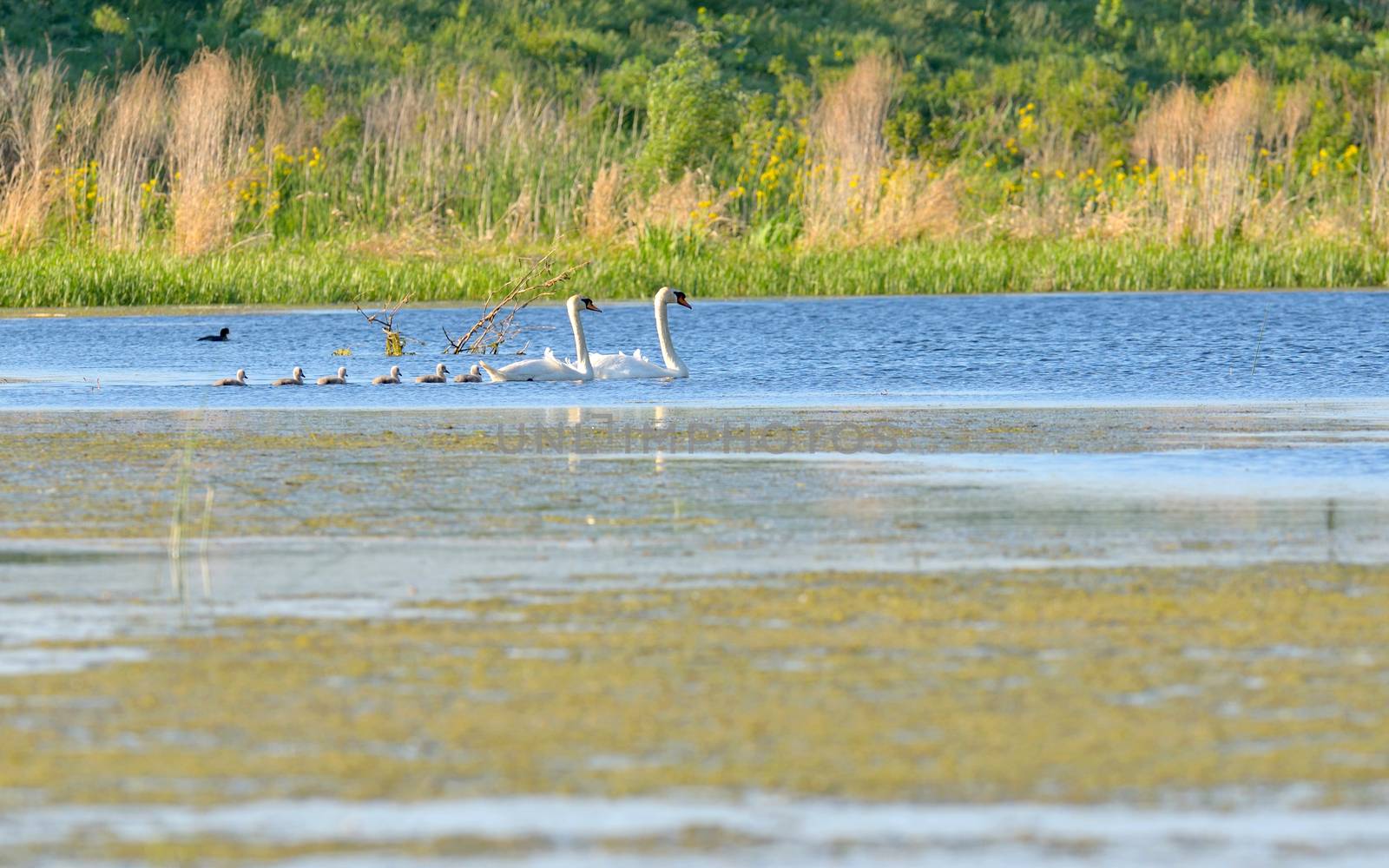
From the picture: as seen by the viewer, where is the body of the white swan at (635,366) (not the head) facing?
to the viewer's right

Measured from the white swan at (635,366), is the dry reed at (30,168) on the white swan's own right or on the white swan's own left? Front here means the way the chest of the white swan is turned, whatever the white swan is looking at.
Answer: on the white swan's own left

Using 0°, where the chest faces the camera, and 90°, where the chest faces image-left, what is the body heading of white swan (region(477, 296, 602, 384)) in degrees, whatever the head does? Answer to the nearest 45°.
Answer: approximately 270°

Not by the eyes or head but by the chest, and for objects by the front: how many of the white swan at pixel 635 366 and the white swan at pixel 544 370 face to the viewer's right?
2

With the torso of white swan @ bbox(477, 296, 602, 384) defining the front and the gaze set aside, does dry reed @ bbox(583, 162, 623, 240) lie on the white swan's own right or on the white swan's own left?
on the white swan's own left

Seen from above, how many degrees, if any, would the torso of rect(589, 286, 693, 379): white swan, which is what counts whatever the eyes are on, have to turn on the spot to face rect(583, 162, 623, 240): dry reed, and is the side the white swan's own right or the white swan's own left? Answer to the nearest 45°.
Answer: approximately 90° to the white swan's own left

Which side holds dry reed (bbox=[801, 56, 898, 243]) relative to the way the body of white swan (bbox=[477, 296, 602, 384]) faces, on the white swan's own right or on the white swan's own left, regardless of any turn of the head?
on the white swan's own left

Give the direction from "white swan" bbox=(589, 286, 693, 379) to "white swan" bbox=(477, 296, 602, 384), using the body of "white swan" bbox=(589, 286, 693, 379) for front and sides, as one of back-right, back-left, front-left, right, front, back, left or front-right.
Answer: back

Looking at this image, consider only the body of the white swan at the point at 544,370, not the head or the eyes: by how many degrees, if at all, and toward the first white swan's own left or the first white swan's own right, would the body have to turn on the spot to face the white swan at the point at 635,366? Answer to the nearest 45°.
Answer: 0° — it already faces it

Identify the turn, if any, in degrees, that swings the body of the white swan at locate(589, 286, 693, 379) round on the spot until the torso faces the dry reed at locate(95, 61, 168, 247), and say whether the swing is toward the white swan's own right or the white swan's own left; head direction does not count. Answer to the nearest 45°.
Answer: approximately 135° to the white swan's own left

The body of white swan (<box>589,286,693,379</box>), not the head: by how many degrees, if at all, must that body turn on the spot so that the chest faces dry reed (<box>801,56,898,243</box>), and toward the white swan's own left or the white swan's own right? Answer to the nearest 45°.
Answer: approximately 90° to the white swan's own left
